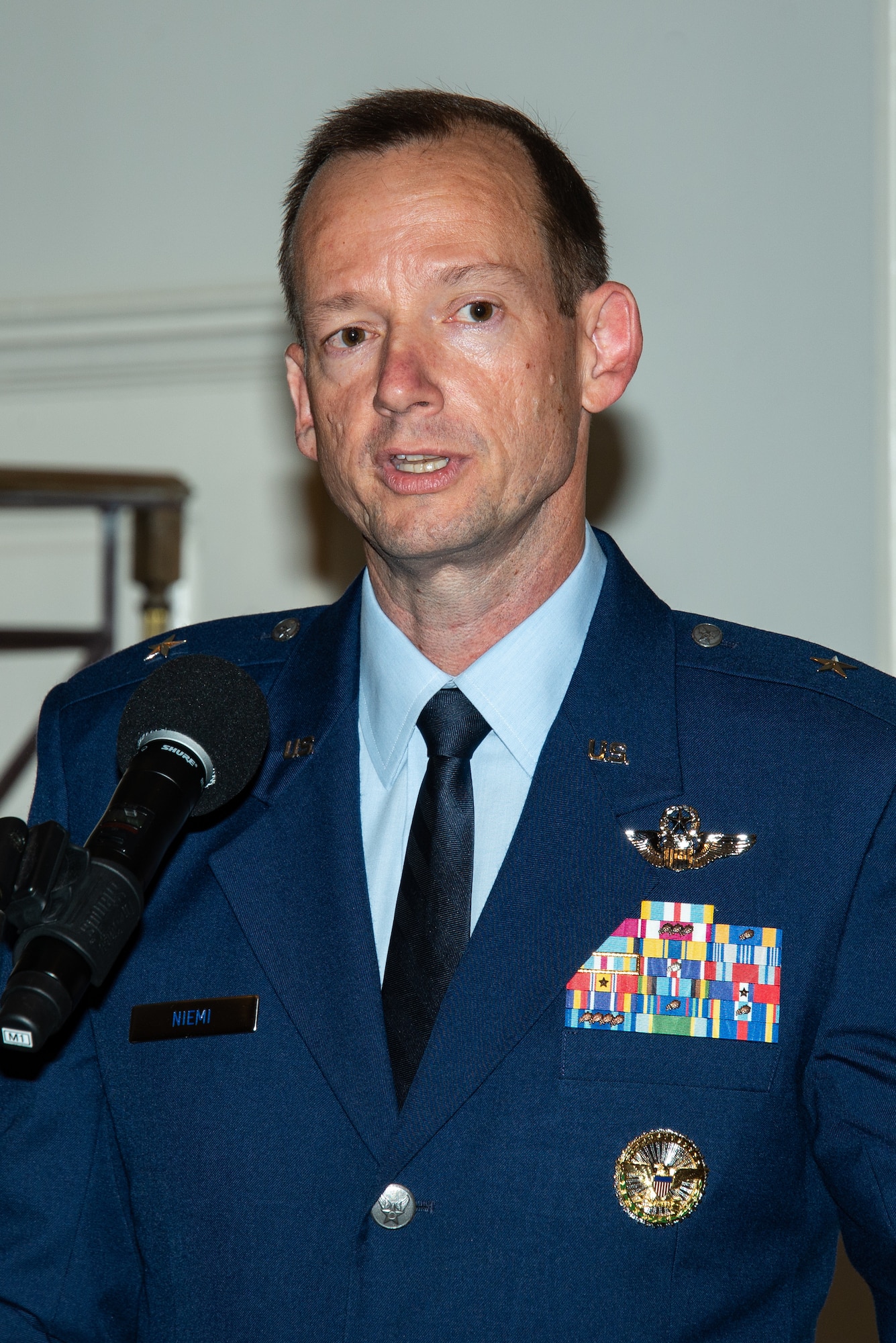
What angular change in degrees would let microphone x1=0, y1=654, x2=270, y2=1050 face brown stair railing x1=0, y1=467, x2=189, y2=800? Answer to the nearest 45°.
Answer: approximately 45° to its left

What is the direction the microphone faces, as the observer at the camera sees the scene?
facing away from the viewer and to the right of the viewer

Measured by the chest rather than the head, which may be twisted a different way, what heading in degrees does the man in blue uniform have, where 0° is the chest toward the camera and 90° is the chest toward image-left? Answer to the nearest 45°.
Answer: approximately 0°

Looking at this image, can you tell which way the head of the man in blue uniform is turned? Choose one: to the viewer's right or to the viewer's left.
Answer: to the viewer's left

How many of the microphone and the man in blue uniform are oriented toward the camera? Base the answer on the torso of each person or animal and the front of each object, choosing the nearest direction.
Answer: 1

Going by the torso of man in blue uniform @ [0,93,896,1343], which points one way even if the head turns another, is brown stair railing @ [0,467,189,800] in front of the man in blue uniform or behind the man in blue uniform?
behind
